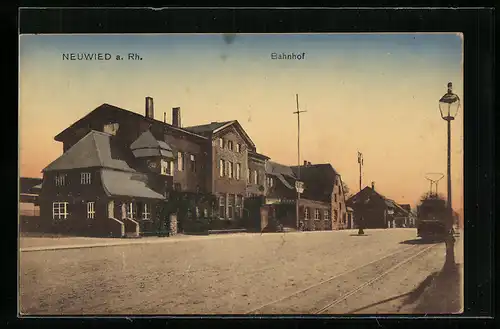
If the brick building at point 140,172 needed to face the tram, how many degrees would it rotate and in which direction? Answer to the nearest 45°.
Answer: approximately 45° to its left

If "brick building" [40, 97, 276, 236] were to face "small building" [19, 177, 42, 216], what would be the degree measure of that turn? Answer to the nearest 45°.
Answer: approximately 135° to its right
